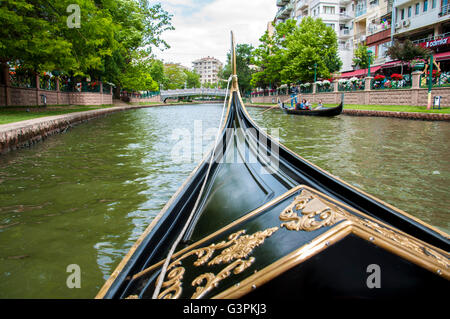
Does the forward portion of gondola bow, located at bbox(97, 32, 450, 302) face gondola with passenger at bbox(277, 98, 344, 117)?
yes

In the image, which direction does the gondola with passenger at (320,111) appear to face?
to the viewer's right

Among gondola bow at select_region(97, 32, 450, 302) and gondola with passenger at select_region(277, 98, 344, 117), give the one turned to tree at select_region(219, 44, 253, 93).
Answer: the gondola bow

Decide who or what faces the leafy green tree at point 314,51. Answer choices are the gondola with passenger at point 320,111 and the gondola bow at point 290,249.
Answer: the gondola bow

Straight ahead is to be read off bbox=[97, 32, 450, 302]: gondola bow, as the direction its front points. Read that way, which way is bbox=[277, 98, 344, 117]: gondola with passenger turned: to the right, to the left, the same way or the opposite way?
to the right

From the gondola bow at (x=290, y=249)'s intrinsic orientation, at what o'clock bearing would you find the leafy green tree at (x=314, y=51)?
The leafy green tree is roughly at 12 o'clock from the gondola bow.

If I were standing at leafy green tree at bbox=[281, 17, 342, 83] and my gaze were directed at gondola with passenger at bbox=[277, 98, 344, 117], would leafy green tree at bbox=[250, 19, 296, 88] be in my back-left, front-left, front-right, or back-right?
back-right

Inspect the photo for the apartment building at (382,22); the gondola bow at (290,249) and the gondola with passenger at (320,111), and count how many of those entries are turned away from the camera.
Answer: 1

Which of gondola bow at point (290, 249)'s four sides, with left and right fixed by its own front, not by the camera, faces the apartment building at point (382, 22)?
front

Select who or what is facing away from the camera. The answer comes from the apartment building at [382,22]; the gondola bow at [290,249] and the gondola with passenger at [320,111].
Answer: the gondola bow

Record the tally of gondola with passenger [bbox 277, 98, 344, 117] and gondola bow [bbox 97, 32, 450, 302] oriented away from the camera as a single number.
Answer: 1

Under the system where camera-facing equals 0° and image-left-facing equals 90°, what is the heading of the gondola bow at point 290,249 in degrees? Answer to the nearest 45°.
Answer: approximately 180°

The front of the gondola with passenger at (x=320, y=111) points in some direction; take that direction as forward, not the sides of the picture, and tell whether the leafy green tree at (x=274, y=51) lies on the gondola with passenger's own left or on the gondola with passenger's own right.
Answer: on the gondola with passenger's own left

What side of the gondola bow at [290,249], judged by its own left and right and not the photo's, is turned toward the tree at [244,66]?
front

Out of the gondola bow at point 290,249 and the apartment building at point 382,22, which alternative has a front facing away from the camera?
the gondola bow

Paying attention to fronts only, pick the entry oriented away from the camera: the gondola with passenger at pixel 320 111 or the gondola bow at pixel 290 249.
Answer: the gondola bow
